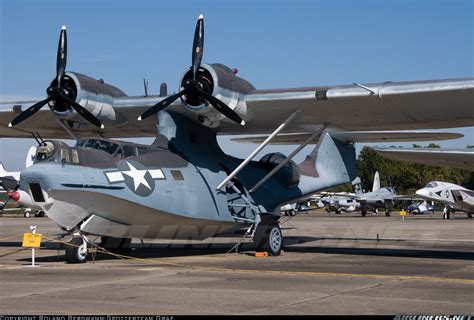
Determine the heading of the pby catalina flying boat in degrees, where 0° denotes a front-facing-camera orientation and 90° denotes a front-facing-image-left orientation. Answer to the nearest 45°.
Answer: approximately 45°
